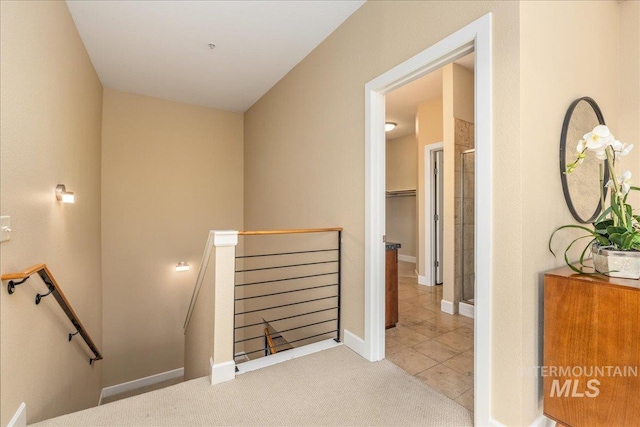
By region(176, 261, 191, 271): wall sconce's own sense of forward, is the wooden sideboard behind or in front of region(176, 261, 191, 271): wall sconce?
in front

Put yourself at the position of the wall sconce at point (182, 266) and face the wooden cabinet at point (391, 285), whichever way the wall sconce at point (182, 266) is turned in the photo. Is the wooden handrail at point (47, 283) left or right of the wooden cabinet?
right

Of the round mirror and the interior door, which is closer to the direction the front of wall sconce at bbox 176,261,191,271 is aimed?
the round mirror

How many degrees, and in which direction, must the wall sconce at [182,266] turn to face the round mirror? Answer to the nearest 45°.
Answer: approximately 45° to its left

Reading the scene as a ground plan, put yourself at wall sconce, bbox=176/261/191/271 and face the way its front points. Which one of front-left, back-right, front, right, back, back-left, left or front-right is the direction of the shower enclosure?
front-left

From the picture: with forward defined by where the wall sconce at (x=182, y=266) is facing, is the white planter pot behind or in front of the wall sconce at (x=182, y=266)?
in front

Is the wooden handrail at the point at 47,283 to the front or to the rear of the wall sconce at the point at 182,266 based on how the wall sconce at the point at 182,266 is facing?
to the front

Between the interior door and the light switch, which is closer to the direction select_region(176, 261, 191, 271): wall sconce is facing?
the light switch

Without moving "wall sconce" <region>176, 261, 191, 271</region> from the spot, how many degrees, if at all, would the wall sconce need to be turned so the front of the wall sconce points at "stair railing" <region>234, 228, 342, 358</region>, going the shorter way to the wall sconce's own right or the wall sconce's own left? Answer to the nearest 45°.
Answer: approximately 45° to the wall sconce's own left

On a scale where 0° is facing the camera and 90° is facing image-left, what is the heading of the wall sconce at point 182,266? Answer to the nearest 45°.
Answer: approximately 0°

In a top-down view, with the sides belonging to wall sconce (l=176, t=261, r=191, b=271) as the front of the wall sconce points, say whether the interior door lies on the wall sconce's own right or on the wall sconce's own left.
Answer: on the wall sconce's own left

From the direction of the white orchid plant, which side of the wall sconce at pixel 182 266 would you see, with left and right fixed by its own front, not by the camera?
front
